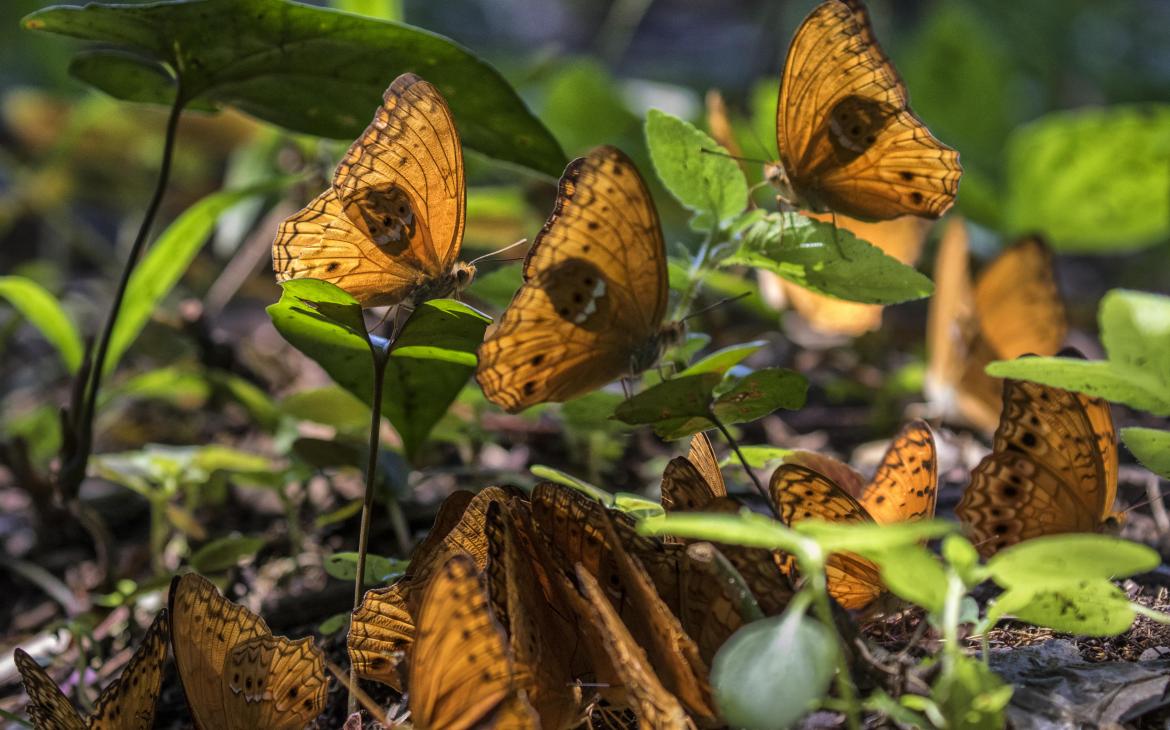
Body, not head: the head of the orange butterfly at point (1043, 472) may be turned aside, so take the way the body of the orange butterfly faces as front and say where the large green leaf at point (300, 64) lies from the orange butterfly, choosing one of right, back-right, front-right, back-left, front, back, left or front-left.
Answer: back

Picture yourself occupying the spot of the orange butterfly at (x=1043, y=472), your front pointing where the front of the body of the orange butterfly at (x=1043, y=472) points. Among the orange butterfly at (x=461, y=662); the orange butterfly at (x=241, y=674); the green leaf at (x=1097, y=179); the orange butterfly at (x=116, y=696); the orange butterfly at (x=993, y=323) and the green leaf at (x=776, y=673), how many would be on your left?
2

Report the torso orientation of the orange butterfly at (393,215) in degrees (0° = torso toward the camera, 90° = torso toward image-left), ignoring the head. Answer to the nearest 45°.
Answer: approximately 270°

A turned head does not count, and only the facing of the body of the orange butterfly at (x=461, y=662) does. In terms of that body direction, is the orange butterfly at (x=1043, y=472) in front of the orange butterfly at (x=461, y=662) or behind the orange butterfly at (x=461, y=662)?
behind

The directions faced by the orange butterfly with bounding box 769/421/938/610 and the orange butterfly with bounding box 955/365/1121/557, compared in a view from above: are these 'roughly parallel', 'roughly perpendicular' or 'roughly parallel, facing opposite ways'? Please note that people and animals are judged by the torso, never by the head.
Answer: roughly perpendicular

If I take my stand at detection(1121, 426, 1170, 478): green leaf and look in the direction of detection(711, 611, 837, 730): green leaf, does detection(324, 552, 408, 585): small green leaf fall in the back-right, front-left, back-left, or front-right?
front-right

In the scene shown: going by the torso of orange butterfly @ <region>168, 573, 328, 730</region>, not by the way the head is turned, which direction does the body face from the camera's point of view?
to the viewer's left

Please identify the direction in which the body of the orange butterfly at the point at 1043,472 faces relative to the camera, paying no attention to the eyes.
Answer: to the viewer's right

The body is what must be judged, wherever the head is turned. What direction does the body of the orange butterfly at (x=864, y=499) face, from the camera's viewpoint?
away from the camera
